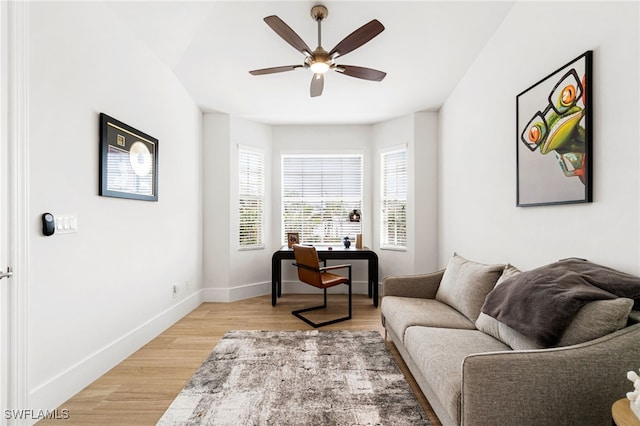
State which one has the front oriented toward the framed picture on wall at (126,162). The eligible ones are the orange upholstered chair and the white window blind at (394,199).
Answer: the white window blind

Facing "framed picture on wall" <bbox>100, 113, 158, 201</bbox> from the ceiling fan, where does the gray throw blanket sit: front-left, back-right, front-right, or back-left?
back-left

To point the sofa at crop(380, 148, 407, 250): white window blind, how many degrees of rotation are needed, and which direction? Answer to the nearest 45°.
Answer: approximately 90° to its right

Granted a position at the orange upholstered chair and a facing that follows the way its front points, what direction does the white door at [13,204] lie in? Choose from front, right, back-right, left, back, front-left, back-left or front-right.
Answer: back

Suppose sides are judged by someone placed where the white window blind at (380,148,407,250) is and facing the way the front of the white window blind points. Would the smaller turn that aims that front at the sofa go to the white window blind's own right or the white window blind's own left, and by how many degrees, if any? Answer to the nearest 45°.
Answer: approximately 45° to the white window blind's own left

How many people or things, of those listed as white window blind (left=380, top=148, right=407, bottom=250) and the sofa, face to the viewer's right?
0

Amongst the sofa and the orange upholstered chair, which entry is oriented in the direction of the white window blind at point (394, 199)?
the orange upholstered chair

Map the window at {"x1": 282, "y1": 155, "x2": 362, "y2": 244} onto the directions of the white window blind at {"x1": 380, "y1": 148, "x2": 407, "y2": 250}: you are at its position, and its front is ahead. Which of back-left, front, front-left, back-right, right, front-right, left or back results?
front-right

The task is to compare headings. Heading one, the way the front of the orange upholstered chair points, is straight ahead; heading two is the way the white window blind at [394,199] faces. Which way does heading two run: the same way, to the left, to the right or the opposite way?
the opposite way

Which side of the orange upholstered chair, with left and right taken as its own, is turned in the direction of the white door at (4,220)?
back

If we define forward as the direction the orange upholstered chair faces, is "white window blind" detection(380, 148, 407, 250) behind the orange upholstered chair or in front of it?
in front

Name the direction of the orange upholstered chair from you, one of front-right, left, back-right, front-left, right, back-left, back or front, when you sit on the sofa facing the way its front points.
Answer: right

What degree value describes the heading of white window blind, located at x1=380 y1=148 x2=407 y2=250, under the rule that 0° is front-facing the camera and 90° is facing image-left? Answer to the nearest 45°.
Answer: approximately 45°

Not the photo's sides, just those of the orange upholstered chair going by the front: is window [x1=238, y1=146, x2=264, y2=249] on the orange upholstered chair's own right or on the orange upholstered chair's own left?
on the orange upholstered chair's own left
